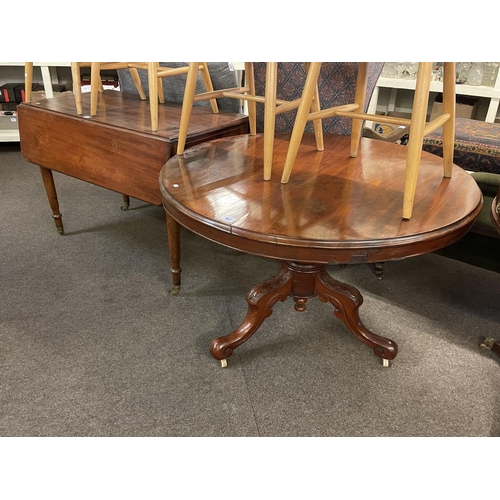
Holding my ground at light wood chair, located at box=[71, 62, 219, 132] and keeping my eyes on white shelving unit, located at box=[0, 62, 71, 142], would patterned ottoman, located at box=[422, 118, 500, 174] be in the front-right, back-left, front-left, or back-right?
back-right

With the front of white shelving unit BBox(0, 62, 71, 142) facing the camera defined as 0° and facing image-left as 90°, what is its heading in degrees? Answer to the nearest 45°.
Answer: approximately 0°

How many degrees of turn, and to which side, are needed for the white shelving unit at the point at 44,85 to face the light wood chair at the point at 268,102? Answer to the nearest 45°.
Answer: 0° — it already faces it

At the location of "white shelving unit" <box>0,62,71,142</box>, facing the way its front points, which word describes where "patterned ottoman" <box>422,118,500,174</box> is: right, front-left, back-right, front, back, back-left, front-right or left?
front-left
